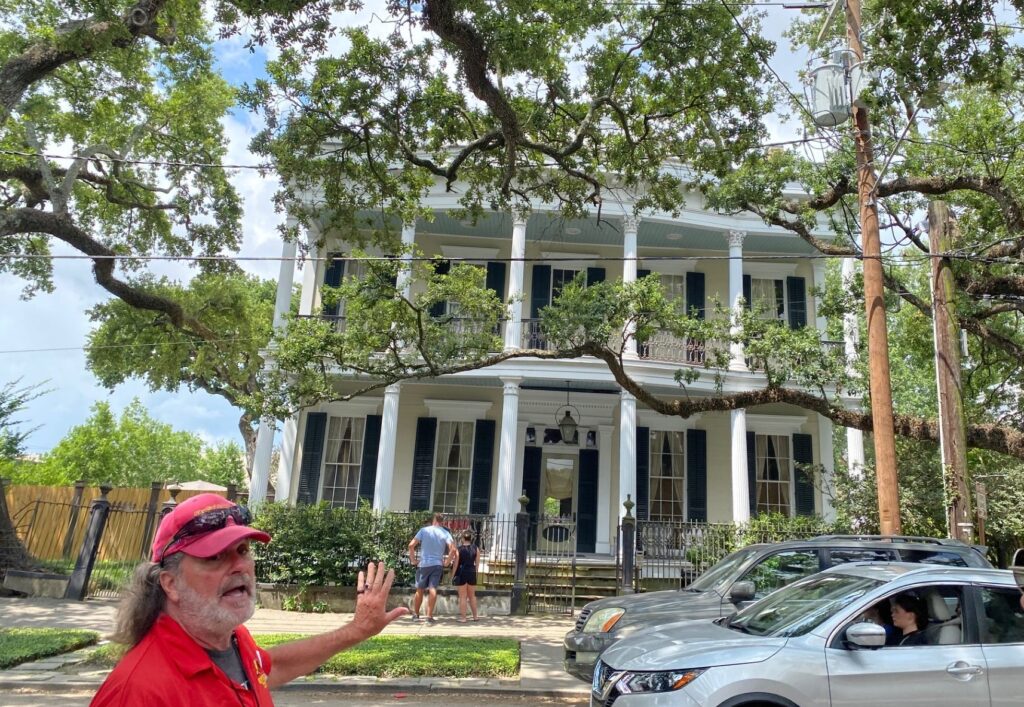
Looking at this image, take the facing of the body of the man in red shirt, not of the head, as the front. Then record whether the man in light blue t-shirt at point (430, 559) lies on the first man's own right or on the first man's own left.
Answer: on the first man's own left

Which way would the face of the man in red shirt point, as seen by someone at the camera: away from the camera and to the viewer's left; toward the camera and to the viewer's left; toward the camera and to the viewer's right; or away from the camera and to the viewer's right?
toward the camera and to the viewer's right

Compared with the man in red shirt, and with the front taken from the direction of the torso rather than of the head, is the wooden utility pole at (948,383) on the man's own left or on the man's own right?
on the man's own left

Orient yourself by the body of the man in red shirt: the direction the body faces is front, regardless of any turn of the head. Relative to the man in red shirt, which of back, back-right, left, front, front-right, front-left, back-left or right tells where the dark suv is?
left

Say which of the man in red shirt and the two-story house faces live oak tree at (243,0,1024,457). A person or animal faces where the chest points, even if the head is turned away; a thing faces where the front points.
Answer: the two-story house

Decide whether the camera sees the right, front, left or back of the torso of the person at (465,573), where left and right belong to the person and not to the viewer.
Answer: back

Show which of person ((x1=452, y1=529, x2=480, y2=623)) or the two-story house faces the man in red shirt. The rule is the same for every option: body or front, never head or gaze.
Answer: the two-story house

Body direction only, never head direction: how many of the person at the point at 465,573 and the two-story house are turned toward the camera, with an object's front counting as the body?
1

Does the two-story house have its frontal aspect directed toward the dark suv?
yes

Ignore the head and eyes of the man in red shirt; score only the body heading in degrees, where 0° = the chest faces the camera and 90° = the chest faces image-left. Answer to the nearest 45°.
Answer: approximately 315°

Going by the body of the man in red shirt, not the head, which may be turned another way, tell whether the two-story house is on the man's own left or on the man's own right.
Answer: on the man's own left

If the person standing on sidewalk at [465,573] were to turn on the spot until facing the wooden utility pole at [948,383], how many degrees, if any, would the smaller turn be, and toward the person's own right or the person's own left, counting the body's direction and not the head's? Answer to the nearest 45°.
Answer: approximately 90° to the person's own right
